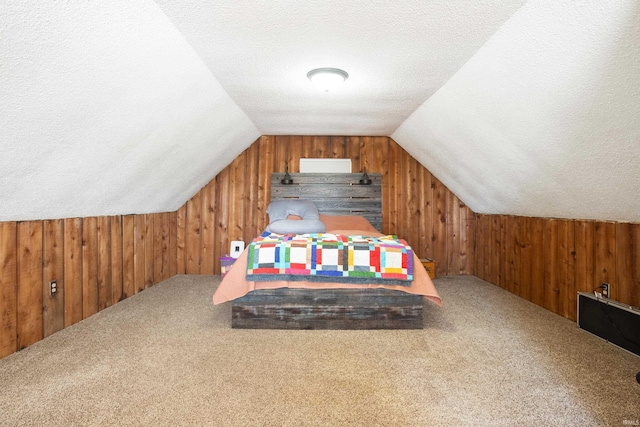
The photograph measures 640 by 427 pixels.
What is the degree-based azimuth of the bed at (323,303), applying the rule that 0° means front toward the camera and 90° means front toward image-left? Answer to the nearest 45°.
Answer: approximately 0°

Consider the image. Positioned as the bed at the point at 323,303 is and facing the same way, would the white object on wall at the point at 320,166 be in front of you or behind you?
behind

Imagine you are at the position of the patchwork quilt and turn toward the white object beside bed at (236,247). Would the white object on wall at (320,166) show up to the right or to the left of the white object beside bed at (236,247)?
right
